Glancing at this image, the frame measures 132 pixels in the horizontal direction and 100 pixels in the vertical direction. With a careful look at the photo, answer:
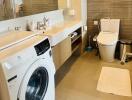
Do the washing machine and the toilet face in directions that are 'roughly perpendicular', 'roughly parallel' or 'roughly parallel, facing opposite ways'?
roughly perpendicular

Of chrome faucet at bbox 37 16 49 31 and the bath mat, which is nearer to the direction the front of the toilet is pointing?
the bath mat

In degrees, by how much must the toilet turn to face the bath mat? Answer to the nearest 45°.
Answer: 0° — it already faces it

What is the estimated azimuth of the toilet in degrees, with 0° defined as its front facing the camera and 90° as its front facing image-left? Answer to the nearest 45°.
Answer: approximately 0°

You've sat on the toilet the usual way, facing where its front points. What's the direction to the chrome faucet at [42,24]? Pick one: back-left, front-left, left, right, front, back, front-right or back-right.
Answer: front-right

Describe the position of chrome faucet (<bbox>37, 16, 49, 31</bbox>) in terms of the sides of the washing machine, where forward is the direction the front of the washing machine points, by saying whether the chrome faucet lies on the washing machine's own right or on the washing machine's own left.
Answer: on the washing machine's own left

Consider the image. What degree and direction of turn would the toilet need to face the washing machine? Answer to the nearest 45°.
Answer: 0° — it already faces it

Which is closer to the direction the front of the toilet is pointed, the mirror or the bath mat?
the bath mat

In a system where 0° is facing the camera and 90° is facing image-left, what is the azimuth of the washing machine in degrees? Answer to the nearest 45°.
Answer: approximately 315°

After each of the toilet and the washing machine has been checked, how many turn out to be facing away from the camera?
0
